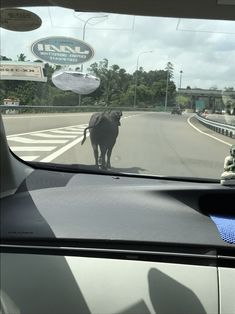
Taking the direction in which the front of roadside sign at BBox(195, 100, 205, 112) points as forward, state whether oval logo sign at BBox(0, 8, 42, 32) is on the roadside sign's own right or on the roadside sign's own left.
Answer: on the roadside sign's own right

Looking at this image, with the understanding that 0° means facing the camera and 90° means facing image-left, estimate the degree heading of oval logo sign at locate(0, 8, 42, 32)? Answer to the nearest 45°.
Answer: approximately 0°

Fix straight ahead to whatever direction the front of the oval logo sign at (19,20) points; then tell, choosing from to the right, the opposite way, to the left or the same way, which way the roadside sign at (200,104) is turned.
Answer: the same way

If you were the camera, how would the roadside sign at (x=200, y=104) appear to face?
facing the viewer
